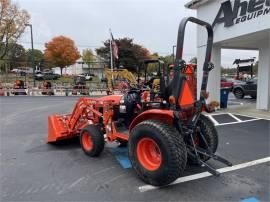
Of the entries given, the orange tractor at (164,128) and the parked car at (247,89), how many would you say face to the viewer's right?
0

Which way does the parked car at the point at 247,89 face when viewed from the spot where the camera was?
facing to the left of the viewer

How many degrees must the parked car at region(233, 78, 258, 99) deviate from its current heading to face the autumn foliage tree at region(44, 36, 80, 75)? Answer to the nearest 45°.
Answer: approximately 45° to its right

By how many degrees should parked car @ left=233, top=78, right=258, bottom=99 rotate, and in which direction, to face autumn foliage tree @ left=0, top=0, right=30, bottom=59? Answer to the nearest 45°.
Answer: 0° — it already faces it

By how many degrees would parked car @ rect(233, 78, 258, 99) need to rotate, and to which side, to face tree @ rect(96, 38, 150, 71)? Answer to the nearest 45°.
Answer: approximately 45° to its right

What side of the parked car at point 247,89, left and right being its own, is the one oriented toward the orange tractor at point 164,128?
left

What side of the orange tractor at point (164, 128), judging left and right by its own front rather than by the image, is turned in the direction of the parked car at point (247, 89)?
right

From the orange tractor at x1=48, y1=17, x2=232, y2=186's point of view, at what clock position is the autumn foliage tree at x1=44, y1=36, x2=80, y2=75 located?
The autumn foliage tree is roughly at 1 o'clock from the orange tractor.

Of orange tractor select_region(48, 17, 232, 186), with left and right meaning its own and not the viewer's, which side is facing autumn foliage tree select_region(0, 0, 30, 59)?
front

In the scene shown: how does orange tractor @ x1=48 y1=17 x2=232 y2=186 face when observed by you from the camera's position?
facing away from the viewer and to the left of the viewer

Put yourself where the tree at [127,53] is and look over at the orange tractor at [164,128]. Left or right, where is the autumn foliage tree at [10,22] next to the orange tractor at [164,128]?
right
